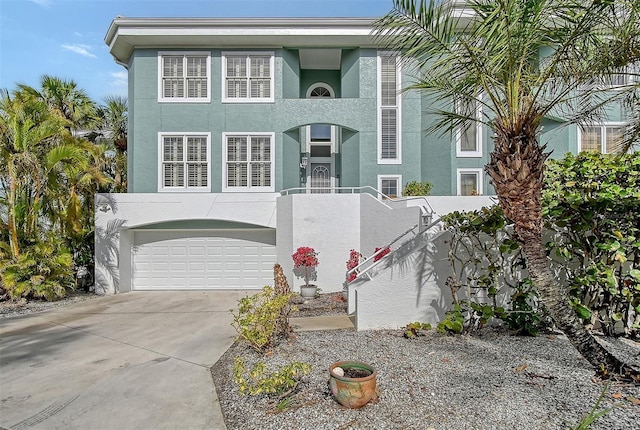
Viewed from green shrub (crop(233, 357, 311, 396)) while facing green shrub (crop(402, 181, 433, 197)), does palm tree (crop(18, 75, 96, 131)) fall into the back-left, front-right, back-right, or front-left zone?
front-left

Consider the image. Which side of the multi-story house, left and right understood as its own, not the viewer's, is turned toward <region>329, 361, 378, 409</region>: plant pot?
front

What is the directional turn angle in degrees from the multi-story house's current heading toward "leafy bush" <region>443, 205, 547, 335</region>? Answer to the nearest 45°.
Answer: approximately 45° to its left

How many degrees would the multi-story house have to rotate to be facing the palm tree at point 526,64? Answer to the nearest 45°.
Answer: approximately 45° to its left

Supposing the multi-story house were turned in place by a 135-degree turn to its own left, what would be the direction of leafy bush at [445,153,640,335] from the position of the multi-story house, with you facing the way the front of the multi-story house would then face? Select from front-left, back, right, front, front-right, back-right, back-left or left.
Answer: right

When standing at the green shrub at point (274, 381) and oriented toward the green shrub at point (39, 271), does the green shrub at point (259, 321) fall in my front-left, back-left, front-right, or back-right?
front-right

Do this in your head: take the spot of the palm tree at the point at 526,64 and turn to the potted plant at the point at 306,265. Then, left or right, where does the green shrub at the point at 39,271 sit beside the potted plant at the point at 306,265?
left

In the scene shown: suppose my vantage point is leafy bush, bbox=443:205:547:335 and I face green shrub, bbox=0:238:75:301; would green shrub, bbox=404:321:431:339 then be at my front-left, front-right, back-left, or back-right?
front-left

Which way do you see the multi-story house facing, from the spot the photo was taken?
facing the viewer

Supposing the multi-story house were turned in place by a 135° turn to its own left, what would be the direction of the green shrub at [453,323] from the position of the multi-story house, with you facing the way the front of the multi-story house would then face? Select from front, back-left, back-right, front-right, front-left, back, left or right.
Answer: right

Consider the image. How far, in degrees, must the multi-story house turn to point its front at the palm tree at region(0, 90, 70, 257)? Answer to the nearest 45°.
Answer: approximately 45° to its right

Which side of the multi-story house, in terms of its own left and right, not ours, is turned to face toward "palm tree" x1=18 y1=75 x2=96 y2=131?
right

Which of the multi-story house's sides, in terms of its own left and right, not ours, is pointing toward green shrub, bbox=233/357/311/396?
front
